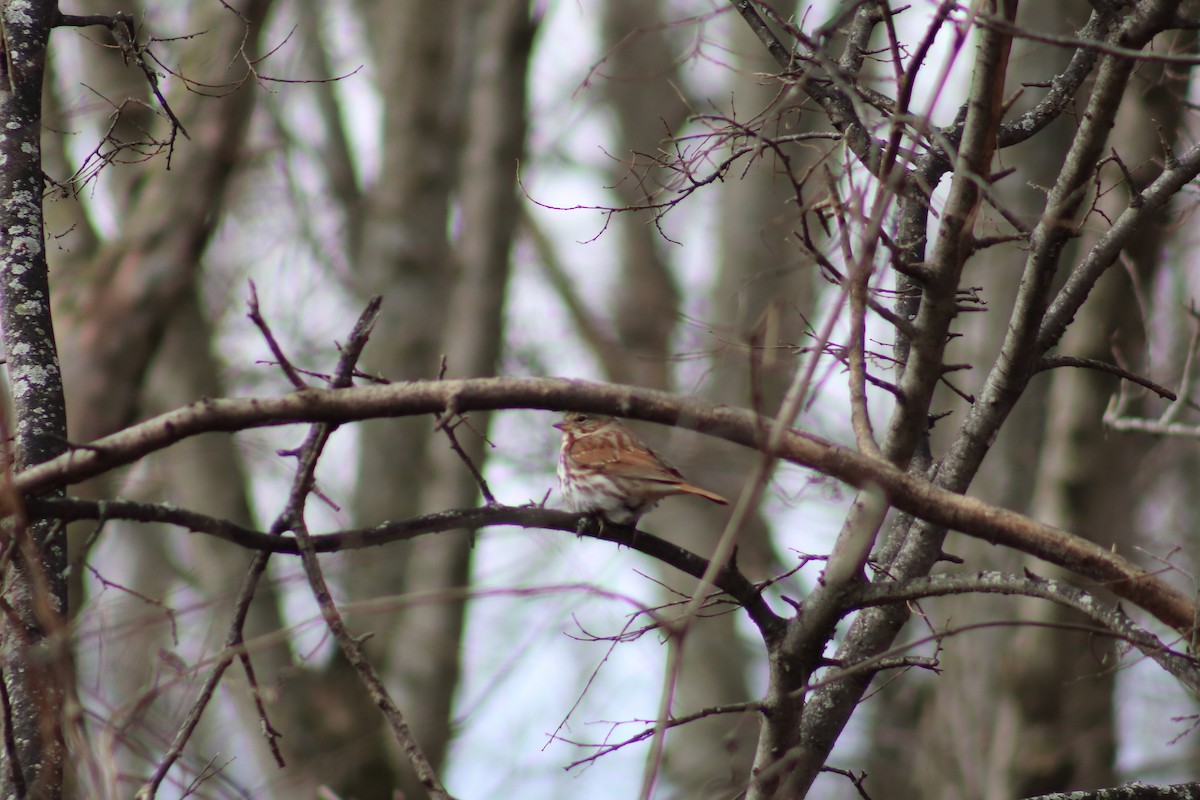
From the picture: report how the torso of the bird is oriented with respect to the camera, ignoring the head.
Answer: to the viewer's left
